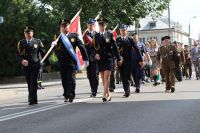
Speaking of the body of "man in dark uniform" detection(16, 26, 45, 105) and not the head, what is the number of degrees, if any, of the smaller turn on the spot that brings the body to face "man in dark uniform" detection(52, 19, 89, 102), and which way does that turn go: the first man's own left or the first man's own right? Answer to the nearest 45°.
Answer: approximately 90° to the first man's own left

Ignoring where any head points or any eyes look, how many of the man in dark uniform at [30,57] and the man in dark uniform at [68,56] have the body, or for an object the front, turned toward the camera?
2

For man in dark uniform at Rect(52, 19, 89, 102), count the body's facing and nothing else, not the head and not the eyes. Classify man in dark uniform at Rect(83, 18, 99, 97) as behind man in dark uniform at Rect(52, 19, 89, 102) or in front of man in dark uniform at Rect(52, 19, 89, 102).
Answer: behind

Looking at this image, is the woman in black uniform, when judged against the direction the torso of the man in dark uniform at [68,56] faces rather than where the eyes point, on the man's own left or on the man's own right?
on the man's own left

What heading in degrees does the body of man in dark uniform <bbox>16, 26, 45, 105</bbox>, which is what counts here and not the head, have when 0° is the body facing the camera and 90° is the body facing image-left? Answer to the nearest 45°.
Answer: approximately 0°

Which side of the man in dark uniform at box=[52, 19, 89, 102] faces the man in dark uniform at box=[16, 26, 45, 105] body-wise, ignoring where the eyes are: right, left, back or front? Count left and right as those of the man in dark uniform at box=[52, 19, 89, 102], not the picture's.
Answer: right

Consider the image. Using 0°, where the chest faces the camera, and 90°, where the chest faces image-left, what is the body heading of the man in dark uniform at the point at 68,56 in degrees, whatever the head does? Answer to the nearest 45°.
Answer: approximately 0°
